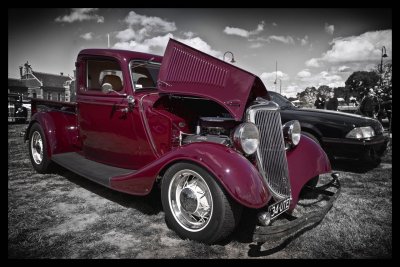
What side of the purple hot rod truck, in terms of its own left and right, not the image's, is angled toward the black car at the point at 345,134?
left

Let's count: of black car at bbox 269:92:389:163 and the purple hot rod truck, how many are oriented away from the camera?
0

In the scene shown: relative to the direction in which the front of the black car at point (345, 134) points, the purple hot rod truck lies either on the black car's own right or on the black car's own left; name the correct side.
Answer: on the black car's own right

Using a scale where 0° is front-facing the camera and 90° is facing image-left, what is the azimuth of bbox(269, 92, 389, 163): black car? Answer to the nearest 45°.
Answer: approximately 315°

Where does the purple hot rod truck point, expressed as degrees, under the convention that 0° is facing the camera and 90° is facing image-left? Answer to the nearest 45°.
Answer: approximately 315°
